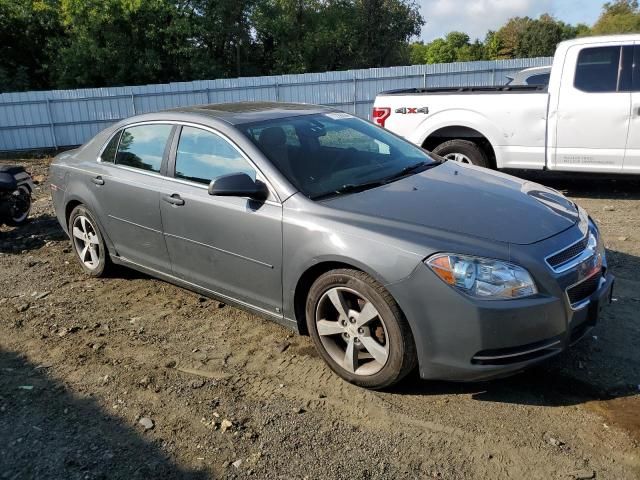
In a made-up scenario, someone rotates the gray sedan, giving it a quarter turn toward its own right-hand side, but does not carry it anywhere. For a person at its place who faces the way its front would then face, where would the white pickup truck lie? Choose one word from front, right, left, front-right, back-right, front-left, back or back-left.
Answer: back

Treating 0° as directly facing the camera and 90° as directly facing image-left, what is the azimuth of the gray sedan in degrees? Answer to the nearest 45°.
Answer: approximately 315°

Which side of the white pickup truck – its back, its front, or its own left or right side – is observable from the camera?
right

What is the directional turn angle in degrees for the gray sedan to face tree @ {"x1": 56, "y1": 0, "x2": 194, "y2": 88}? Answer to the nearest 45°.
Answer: approximately 135° to its left

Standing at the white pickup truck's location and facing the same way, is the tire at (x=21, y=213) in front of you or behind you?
behind

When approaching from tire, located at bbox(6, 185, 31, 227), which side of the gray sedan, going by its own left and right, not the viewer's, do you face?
back
